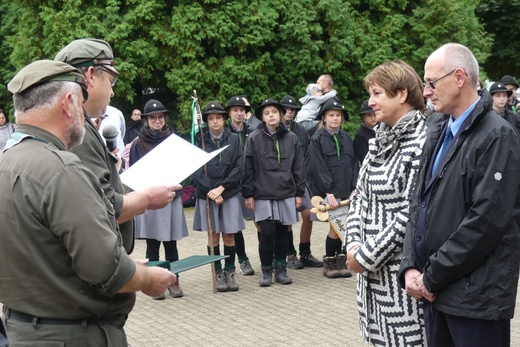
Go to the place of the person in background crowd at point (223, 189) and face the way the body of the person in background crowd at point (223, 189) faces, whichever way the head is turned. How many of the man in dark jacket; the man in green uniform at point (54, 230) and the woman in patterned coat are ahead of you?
3

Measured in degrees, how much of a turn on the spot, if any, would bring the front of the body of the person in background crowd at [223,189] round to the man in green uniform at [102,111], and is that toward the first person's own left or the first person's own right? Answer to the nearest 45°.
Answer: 0° — they already face them

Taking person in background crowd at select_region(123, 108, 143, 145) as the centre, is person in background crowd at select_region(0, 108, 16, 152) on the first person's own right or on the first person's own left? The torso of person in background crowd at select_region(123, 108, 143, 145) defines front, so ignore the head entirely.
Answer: on the first person's own right

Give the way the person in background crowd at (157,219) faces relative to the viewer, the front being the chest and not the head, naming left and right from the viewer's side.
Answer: facing the viewer

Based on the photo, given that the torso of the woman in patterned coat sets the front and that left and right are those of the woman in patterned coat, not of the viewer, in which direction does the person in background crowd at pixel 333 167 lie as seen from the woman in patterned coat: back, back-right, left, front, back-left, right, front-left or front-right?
right

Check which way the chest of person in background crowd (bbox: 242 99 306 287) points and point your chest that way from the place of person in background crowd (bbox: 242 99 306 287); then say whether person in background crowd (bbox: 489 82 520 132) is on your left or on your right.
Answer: on your left

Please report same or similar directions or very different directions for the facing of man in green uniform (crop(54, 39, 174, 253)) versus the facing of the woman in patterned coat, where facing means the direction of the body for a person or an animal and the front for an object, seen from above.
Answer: very different directions

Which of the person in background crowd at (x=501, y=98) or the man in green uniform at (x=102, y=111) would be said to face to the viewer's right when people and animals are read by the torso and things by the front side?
the man in green uniform

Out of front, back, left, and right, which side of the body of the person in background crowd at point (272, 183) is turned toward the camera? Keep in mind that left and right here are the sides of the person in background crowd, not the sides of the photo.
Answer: front

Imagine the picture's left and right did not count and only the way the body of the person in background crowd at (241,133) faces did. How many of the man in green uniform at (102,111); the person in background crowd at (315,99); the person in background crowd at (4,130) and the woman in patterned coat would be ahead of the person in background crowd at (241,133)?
2

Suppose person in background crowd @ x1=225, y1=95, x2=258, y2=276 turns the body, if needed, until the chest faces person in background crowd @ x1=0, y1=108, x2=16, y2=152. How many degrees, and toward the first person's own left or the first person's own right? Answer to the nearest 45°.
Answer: approximately 135° to the first person's own right

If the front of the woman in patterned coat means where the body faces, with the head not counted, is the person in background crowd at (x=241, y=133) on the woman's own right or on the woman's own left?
on the woman's own right
